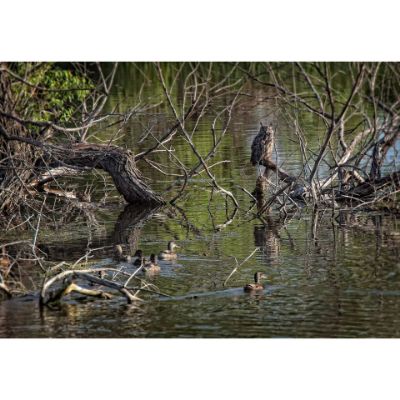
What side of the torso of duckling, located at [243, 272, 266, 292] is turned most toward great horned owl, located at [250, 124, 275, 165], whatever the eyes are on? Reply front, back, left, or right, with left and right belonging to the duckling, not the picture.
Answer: left

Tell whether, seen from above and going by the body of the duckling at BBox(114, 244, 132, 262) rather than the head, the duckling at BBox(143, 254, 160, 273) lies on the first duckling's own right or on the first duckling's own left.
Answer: on the first duckling's own left

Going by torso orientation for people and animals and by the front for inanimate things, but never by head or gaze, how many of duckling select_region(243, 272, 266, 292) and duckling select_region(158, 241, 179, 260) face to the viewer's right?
2

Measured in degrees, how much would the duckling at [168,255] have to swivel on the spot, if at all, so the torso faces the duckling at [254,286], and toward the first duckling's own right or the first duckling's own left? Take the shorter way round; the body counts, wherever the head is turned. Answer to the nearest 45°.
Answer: approximately 45° to the first duckling's own right

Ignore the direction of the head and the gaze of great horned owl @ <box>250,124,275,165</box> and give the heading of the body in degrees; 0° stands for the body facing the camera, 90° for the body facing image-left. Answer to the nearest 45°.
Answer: approximately 315°

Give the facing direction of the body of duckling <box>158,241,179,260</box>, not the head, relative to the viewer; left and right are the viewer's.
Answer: facing to the right of the viewer

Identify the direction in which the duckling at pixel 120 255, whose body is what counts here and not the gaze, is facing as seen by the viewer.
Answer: to the viewer's left
